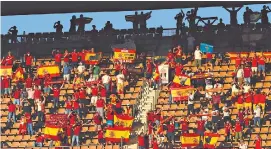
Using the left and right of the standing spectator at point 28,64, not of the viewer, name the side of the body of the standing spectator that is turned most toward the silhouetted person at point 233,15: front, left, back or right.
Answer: left

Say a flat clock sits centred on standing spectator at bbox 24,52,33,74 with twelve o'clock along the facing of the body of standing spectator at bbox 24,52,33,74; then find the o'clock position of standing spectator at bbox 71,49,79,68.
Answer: standing spectator at bbox 71,49,79,68 is roughly at 10 o'clock from standing spectator at bbox 24,52,33,74.

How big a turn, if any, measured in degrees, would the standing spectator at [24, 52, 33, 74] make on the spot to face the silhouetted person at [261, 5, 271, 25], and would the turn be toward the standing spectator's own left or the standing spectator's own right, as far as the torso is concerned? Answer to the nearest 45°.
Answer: approximately 90° to the standing spectator's own left

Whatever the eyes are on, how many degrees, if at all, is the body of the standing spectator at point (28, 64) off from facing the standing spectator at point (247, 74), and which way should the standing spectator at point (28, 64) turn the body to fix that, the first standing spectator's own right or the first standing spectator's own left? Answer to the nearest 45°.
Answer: approximately 45° to the first standing spectator's own left

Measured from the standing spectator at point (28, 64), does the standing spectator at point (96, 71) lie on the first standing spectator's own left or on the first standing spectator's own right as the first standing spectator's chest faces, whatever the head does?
on the first standing spectator's own left

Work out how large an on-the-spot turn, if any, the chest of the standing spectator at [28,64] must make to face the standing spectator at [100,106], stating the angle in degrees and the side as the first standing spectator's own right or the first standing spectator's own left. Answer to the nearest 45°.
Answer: approximately 45° to the first standing spectator's own left

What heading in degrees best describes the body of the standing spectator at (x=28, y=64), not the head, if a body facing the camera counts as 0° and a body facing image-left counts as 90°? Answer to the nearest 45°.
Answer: approximately 0°

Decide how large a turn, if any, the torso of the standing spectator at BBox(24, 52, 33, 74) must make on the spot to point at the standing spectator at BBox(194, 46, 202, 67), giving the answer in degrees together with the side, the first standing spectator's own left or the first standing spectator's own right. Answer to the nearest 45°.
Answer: approximately 90° to the first standing spectator's own left
